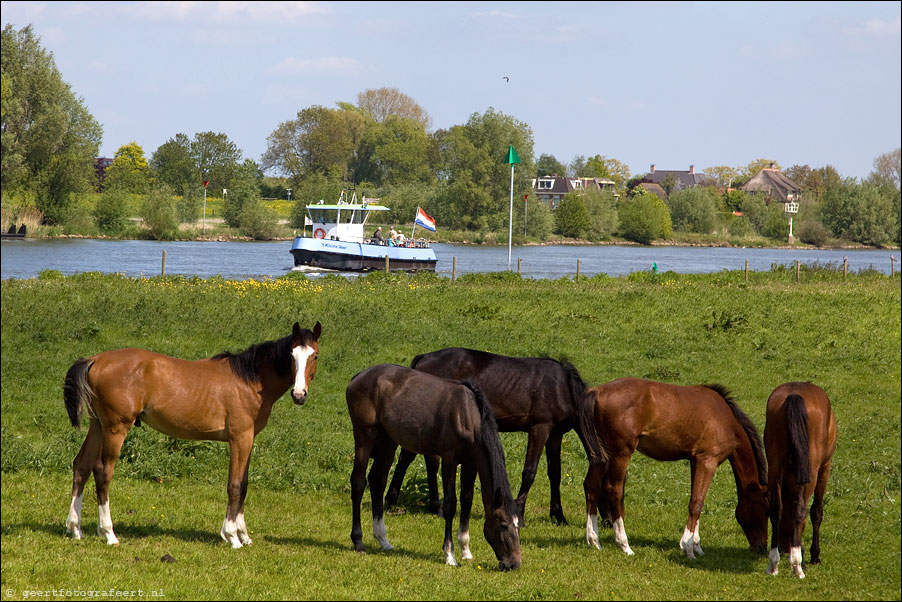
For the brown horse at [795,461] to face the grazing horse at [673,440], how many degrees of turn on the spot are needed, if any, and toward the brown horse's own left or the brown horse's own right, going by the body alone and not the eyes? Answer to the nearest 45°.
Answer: approximately 90° to the brown horse's own left

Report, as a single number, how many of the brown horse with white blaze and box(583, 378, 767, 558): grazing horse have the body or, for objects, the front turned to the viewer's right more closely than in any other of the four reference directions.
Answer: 2

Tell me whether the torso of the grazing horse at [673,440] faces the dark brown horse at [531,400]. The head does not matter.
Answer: no

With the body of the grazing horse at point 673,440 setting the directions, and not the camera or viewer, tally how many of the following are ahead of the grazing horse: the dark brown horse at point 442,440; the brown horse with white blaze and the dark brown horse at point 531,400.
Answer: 0

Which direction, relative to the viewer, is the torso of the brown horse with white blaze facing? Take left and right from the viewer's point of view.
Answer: facing to the right of the viewer

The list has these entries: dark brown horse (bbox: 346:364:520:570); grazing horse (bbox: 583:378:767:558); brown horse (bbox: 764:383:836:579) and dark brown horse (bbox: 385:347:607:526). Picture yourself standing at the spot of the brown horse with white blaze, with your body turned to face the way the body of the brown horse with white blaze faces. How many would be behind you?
0

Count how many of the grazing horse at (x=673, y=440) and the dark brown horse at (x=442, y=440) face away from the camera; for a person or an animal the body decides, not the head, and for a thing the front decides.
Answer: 0

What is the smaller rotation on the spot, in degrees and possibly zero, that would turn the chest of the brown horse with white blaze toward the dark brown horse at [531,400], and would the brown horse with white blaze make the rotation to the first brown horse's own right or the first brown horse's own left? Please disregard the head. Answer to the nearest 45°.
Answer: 0° — it already faces it

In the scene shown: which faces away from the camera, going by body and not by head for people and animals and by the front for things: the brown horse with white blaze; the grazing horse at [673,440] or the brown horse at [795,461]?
the brown horse

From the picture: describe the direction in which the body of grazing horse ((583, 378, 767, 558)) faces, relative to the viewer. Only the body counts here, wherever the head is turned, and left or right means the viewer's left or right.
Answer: facing to the right of the viewer

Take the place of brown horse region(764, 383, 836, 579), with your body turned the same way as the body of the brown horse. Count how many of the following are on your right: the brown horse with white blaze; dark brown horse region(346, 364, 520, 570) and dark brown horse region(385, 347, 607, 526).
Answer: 0

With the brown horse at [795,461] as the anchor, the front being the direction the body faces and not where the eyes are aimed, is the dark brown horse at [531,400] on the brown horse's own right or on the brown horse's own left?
on the brown horse's own left

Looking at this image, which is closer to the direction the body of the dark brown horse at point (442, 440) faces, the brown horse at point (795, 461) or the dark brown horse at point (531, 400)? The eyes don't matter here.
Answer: the brown horse

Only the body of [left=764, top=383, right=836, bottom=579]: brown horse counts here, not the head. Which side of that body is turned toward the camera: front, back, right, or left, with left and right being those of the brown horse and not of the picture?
back
